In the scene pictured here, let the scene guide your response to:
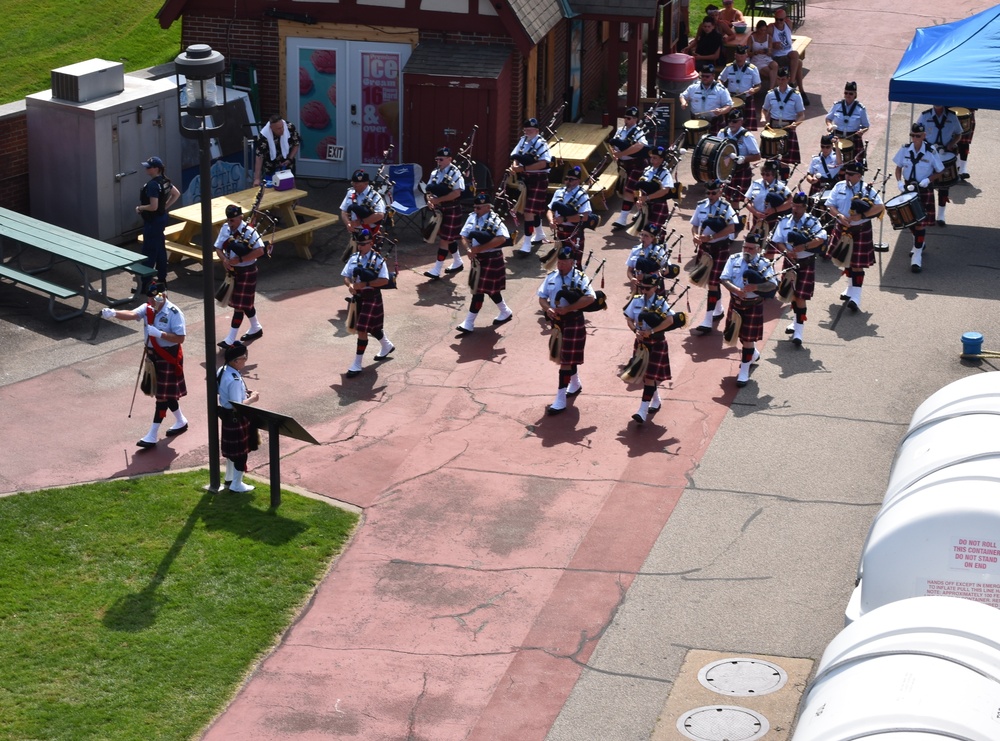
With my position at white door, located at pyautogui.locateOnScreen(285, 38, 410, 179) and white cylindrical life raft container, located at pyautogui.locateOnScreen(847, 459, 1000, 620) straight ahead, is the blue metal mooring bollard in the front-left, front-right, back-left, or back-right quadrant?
front-left

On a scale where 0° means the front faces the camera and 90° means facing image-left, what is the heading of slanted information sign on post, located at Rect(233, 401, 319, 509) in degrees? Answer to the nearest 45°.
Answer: approximately 225°

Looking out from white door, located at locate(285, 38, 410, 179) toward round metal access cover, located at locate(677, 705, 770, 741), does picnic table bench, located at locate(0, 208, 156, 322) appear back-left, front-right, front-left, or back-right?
front-right

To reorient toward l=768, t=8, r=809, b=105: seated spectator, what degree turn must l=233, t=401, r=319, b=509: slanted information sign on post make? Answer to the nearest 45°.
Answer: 0° — it already faces them

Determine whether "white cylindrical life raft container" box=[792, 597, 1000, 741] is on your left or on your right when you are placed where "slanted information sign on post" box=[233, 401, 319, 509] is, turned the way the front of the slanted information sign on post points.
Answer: on your right

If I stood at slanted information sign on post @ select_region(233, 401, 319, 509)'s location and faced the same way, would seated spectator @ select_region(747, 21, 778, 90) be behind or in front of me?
in front

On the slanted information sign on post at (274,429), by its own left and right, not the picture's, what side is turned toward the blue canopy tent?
front

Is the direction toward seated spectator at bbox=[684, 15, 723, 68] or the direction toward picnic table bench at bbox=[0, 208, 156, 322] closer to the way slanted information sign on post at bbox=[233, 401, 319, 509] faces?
the seated spectator
